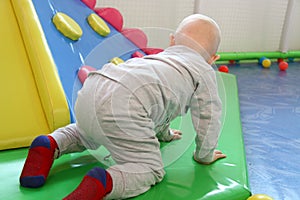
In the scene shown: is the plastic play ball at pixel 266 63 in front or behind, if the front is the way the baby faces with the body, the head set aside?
in front

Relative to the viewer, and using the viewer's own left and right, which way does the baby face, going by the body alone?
facing away from the viewer and to the right of the viewer
